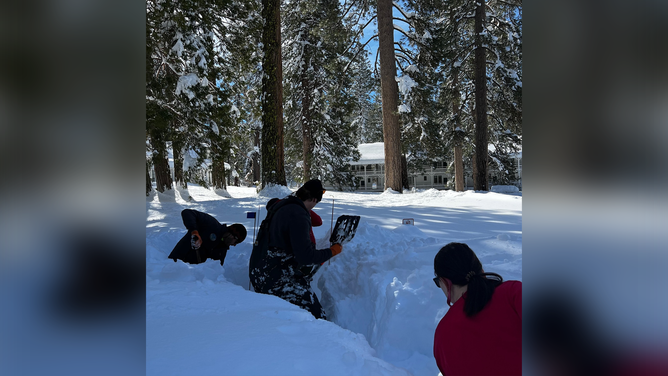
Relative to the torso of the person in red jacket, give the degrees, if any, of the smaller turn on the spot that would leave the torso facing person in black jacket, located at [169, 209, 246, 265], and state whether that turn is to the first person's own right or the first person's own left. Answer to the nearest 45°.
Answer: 0° — they already face them

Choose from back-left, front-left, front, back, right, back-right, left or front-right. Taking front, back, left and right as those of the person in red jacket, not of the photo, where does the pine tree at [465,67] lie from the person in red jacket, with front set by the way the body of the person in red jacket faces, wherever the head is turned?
front-right

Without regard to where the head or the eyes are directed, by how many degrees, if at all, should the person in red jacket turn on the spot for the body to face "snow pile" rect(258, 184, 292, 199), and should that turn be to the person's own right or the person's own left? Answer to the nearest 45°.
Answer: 0° — they already face it

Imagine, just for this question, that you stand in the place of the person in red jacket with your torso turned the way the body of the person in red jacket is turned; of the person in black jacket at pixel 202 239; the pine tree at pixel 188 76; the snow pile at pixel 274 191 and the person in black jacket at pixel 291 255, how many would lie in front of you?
4

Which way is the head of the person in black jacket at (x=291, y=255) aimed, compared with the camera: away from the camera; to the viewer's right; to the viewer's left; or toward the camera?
to the viewer's right

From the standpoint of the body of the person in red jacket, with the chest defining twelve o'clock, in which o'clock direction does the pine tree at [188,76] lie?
The pine tree is roughly at 12 o'clock from the person in red jacket.

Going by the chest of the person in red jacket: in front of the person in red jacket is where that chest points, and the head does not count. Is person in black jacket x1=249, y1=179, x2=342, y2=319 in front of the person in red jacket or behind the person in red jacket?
in front

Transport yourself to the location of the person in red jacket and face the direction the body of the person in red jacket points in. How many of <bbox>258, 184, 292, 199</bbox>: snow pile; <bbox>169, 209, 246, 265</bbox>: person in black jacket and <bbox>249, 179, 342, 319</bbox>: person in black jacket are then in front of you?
3

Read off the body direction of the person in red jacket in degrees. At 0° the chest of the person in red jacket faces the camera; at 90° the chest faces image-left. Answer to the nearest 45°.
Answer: approximately 135°

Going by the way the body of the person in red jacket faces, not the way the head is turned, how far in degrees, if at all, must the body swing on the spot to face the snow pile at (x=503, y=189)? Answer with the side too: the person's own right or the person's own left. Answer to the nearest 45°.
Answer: approximately 45° to the person's own right

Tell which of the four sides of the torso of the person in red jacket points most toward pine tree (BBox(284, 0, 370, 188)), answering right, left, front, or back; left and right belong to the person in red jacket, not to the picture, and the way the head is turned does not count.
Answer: front
